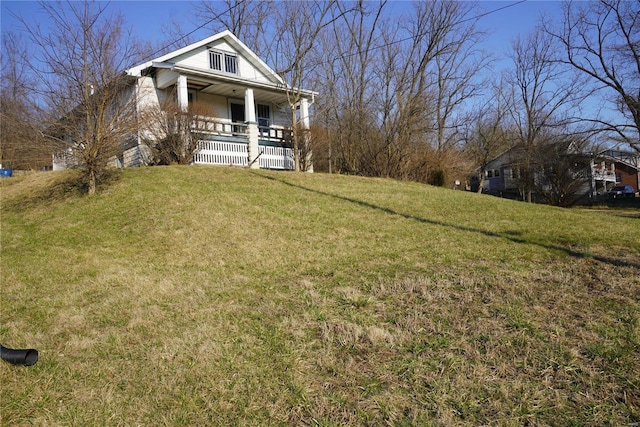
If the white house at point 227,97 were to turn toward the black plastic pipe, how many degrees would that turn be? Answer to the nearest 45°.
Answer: approximately 45° to its right

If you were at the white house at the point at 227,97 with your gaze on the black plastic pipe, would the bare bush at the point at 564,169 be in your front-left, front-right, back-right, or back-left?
back-left

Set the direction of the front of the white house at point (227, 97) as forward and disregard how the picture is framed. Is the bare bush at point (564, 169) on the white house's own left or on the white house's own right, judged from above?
on the white house's own left

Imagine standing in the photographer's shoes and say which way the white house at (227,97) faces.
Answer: facing the viewer and to the right of the viewer
